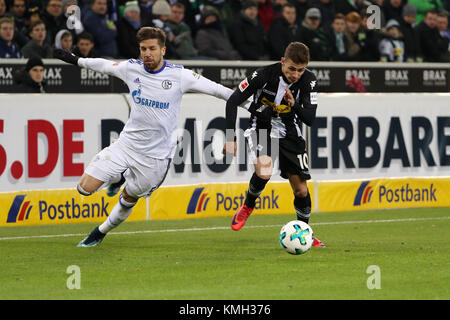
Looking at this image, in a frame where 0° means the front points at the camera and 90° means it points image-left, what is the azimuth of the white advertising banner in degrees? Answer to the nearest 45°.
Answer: approximately 0°

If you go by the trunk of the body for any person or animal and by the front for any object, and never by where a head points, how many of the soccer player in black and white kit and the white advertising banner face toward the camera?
2

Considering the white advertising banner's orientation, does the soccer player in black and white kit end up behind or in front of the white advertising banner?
in front

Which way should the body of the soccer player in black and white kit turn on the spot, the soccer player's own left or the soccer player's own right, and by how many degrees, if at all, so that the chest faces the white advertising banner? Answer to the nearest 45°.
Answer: approximately 180°
